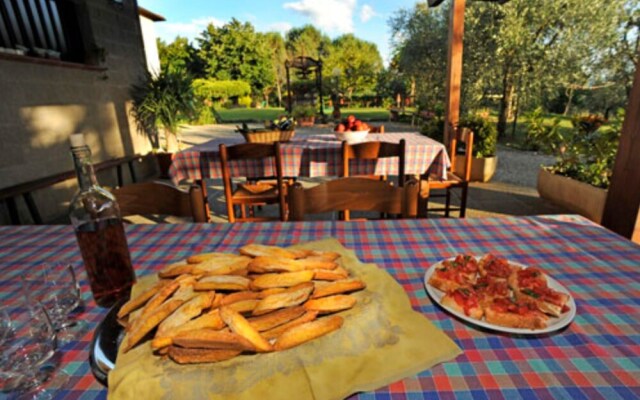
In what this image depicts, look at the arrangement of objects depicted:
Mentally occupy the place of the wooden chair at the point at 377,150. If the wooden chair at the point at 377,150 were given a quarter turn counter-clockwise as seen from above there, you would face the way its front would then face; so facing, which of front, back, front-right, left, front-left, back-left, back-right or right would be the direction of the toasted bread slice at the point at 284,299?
left

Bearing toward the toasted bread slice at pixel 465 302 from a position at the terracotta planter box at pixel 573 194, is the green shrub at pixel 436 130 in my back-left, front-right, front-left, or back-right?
back-right

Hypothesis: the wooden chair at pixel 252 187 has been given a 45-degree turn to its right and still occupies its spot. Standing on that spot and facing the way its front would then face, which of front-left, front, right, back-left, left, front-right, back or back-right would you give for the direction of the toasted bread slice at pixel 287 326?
back-right

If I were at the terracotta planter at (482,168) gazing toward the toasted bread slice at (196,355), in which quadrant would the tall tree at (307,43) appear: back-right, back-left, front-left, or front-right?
back-right

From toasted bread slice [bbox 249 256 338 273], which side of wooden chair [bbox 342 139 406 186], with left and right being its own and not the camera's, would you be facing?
back

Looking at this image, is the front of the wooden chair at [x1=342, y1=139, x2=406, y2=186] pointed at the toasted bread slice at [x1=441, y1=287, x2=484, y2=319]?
no

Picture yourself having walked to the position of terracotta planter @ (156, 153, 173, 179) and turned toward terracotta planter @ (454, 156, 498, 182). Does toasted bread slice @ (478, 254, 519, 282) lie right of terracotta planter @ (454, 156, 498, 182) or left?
right

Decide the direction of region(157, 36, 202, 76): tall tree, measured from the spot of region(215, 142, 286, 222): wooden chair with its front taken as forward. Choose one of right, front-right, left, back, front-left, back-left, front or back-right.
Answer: front

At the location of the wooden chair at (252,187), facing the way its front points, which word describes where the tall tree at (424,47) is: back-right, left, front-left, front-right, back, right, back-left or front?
front-right

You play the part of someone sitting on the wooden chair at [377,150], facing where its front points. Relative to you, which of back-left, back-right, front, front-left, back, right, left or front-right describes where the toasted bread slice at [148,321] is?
back

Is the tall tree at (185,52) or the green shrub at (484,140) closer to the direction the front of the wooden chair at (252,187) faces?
the tall tree

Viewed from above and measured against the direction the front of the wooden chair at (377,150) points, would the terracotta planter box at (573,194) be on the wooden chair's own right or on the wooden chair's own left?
on the wooden chair's own right

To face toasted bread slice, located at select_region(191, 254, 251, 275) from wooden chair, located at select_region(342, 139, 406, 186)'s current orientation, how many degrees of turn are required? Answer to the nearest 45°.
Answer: approximately 180°

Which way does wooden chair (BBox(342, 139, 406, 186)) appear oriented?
away from the camera

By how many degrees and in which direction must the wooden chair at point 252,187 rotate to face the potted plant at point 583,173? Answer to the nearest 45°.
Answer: approximately 90° to its right

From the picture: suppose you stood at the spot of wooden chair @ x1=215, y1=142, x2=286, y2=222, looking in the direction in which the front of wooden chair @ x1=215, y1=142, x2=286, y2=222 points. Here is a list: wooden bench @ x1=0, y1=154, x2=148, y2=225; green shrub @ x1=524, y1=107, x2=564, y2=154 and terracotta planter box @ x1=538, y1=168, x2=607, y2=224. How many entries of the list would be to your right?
2

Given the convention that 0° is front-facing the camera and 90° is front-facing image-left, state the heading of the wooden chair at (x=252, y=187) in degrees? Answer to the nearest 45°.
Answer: approximately 180°

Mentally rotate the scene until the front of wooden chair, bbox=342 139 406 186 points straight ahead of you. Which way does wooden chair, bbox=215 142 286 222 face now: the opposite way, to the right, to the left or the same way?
the same way

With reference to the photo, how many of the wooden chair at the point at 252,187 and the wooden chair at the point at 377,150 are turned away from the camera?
2

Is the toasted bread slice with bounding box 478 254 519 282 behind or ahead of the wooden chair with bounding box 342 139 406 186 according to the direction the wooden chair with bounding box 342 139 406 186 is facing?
behind

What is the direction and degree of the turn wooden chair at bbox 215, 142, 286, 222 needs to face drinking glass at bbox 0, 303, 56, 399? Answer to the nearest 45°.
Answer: approximately 180°

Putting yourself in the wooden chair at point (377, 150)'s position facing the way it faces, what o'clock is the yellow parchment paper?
The yellow parchment paper is roughly at 6 o'clock from the wooden chair.
